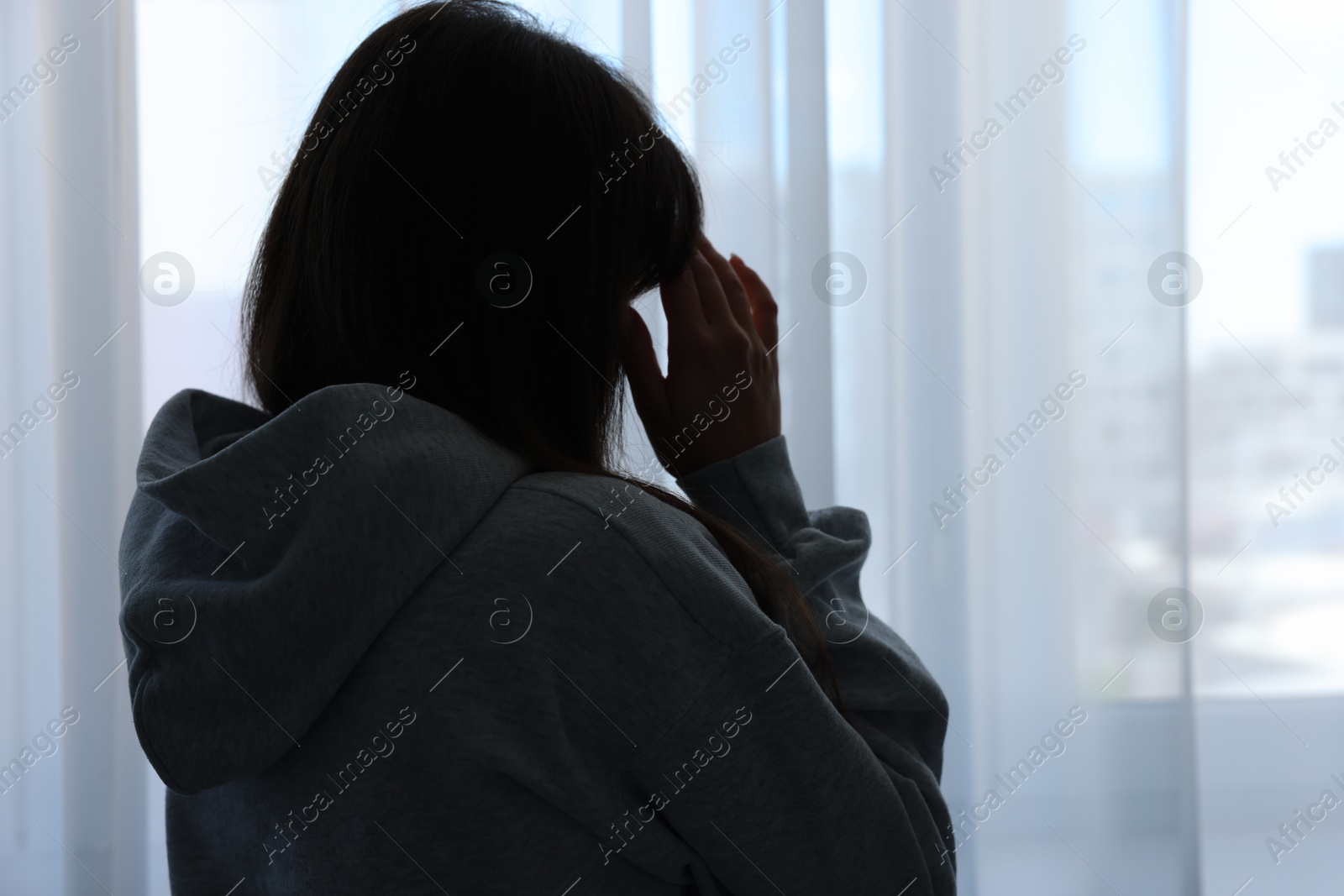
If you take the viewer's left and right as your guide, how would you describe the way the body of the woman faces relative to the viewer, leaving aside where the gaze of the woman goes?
facing away from the viewer and to the right of the viewer

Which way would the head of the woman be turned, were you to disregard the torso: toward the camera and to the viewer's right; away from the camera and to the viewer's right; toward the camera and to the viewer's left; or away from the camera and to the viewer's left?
away from the camera and to the viewer's right
